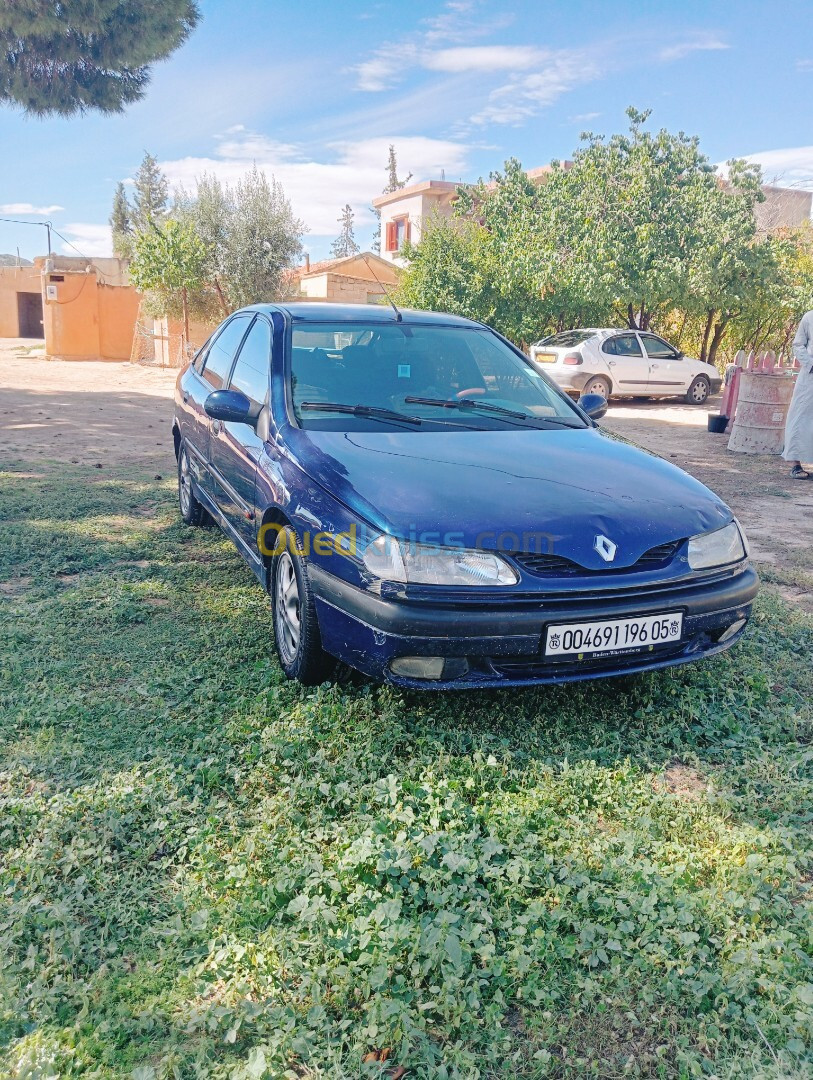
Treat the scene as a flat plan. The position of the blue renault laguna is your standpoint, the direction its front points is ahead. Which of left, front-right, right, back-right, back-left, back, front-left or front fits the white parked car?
back-left

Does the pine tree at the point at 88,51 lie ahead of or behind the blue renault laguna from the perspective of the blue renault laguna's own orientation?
behind

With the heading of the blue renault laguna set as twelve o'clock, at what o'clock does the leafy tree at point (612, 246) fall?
The leafy tree is roughly at 8 o'clock from the blue renault laguna.

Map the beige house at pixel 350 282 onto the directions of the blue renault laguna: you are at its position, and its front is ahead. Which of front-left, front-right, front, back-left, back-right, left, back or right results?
back-left

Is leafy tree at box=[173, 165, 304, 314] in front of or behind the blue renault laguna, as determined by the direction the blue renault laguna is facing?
behind

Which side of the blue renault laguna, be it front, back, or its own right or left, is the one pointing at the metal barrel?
left

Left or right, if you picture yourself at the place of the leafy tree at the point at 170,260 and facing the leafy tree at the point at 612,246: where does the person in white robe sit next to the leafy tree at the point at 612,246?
right

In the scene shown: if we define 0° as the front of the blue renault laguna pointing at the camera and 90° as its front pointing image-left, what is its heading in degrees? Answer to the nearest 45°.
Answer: approximately 315°

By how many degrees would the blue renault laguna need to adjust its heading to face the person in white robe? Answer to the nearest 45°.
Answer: approximately 90° to its left

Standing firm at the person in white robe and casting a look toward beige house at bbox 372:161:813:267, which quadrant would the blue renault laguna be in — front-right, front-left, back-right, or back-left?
back-left
